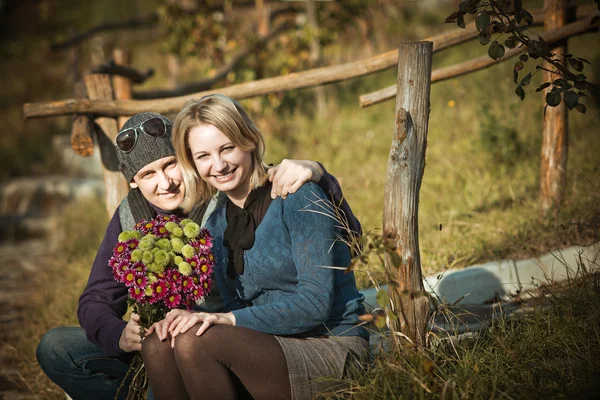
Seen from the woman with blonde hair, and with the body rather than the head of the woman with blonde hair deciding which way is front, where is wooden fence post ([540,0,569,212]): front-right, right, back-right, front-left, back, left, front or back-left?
back

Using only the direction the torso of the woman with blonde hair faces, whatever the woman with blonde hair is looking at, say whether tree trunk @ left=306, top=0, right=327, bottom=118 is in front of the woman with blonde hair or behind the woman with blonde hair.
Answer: behind

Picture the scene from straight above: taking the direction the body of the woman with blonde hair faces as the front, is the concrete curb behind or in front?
behind

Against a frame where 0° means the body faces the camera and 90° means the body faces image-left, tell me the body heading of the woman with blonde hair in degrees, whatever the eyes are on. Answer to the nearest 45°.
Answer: approximately 45°
